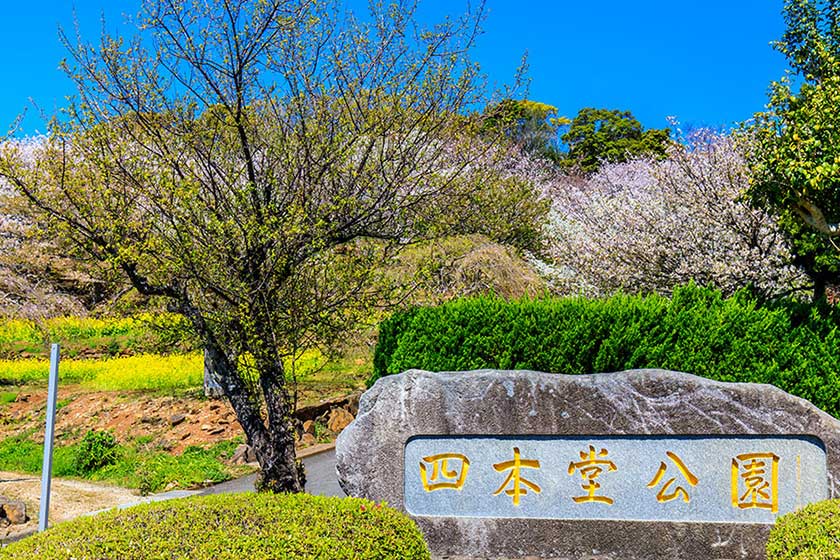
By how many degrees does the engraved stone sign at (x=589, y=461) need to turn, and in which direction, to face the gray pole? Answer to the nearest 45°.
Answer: approximately 90° to its right

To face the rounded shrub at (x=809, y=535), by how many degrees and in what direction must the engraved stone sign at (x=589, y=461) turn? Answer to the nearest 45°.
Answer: approximately 45° to its left

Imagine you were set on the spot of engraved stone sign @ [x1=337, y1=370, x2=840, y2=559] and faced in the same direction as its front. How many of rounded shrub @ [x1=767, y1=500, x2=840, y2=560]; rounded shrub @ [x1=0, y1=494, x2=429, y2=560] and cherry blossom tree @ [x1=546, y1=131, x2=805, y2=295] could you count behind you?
1

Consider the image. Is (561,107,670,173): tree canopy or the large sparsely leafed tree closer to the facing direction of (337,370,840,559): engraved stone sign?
the large sparsely leafed tree

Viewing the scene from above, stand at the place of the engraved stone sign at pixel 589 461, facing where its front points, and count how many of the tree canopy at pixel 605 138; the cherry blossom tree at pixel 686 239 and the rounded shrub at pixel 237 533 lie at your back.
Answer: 2

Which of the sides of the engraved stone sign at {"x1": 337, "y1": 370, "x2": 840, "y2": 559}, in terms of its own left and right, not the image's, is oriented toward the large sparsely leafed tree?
right

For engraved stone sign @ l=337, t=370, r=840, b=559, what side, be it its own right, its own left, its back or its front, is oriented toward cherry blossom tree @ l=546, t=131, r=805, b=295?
back

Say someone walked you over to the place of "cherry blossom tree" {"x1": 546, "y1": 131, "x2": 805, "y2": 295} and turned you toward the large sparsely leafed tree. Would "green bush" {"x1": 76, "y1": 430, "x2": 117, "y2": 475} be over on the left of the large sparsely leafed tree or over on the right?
right

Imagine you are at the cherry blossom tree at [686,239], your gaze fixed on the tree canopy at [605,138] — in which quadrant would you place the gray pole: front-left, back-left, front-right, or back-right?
back-left

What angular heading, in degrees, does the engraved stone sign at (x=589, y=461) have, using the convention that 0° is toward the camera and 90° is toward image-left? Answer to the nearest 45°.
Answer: approximately 0°

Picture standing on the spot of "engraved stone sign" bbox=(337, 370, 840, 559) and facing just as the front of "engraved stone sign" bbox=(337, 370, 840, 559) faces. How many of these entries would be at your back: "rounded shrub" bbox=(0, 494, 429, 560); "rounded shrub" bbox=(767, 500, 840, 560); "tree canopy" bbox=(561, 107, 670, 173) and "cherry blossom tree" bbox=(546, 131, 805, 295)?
2

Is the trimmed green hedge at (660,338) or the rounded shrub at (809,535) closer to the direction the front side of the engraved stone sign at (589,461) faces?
the rounded shrub

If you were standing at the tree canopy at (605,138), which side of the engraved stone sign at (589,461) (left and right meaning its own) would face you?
back

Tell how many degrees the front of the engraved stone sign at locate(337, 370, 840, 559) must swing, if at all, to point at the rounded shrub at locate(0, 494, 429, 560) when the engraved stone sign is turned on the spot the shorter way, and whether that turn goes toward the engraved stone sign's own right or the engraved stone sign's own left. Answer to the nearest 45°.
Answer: approximately 45° to the engraved stone sign's own right

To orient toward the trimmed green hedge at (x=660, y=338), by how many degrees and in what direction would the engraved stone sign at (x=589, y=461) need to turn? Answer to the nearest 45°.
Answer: approximately 135° to its left
